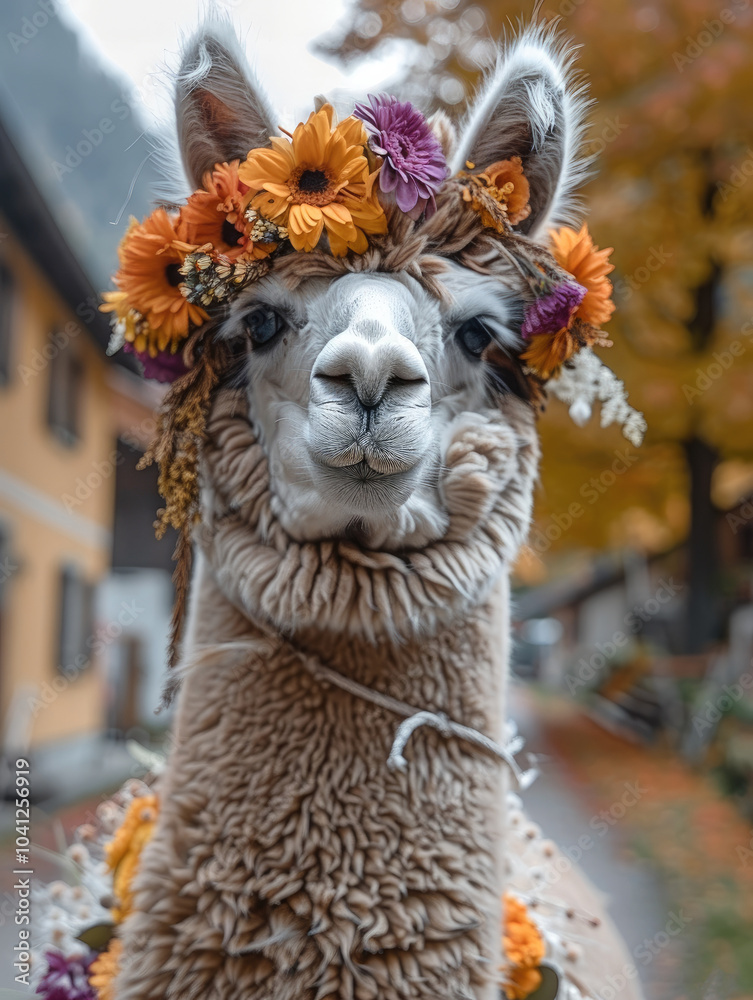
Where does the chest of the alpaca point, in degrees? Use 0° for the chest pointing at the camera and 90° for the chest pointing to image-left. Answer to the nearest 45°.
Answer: approximately 0°

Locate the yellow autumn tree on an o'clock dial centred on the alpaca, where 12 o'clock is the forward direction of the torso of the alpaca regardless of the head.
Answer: The yellow autumn tree is roughly at 7 o'clock from the alpaca.

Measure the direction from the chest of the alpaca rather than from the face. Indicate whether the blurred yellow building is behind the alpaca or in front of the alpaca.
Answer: behind
